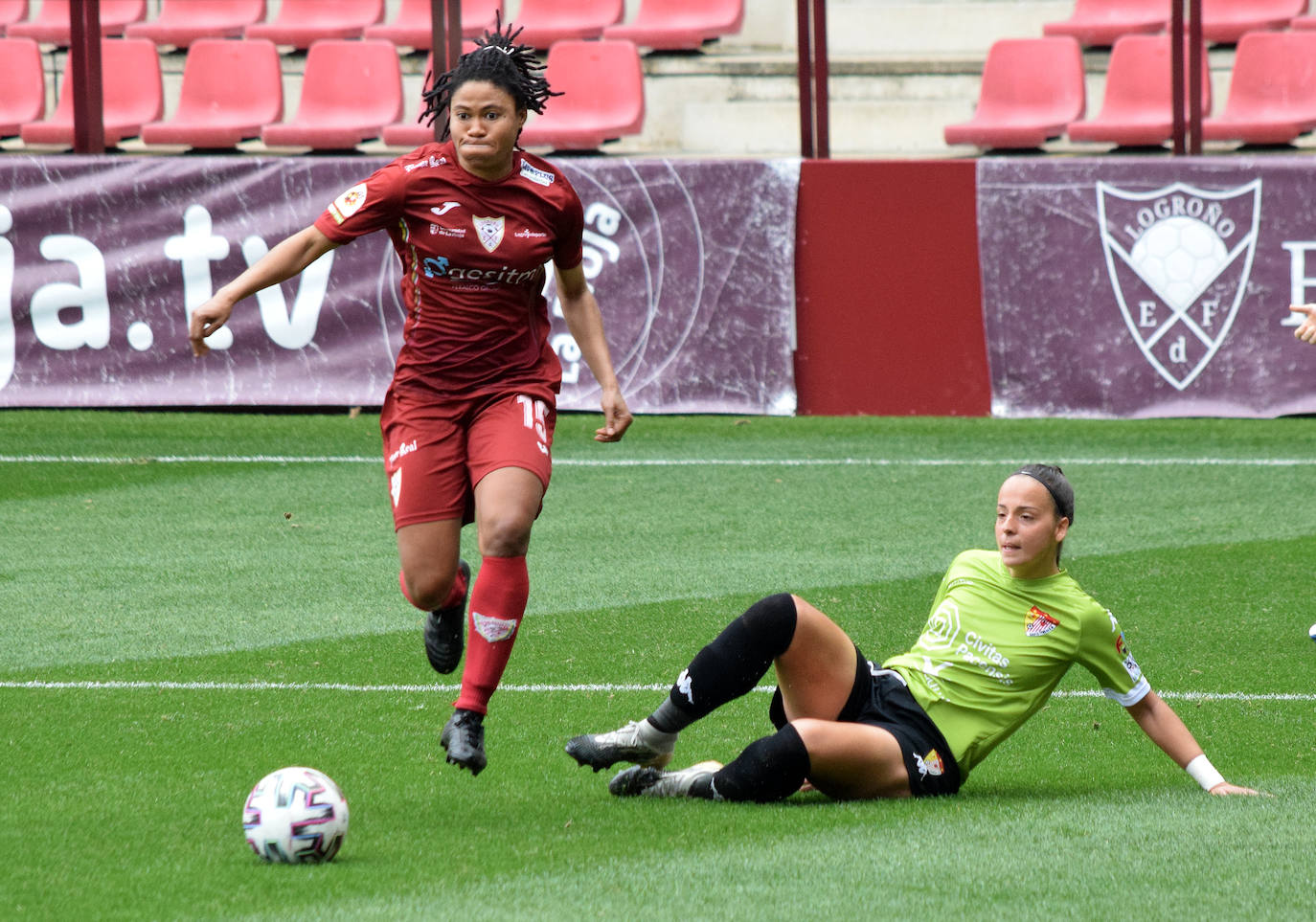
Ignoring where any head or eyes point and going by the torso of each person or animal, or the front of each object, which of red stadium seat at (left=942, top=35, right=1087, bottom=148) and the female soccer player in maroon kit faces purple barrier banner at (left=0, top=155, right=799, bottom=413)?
the red stadium seat

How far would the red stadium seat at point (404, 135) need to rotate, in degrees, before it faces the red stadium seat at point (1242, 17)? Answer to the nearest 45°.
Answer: approximately 135° to its left

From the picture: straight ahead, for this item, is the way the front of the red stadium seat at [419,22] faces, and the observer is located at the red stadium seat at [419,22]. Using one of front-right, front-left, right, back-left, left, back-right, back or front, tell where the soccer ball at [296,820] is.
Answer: front-left

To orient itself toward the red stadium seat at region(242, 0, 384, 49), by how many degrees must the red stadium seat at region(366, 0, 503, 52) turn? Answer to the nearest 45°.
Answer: approximately 90° to its right

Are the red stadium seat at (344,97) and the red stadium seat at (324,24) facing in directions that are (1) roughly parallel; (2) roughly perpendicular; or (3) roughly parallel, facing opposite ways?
roughly parallel

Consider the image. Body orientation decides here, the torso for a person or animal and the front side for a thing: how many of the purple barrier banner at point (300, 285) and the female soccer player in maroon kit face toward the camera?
2

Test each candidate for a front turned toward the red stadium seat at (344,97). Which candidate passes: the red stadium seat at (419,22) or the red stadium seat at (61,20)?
the red stadium seat at (419,22)

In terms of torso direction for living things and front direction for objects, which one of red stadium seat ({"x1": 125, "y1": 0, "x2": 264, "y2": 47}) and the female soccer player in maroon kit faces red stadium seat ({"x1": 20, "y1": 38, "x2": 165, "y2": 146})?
red stadium seat ({"x1": 125, "y1": 0, "x2": 264, "y2": 47})

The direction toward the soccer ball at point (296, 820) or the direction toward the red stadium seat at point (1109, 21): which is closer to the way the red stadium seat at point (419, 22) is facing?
the soccer ball

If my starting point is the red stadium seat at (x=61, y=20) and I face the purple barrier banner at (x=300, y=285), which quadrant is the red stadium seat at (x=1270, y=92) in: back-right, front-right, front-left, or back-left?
front-left

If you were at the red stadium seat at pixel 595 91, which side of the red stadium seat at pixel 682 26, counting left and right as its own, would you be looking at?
front

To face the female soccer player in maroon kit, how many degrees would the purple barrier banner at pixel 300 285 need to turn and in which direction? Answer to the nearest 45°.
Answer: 0° — it already faces them

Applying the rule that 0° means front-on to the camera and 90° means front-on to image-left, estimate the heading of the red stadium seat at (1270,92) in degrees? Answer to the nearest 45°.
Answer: approximately 45°

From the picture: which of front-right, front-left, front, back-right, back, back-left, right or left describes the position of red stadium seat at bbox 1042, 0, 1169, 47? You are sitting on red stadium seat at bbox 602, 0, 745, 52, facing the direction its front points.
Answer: back-left

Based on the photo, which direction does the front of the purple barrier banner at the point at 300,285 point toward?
toward the camera

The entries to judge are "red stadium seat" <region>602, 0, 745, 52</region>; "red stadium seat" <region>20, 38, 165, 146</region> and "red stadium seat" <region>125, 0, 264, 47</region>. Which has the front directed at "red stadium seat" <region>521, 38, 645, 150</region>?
"red stadium seat" <region>602, 0, 745, 52</region>

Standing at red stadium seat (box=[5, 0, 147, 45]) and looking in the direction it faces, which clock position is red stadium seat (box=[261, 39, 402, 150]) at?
red stadium seat (box=[261, 39, 402, 150]) is roughly at 9 o'clock from red stadium seat (box=[5, 0, 147, 45]).

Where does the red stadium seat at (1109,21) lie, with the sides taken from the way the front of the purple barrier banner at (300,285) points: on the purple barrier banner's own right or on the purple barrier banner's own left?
on the purple barrier banner's own left

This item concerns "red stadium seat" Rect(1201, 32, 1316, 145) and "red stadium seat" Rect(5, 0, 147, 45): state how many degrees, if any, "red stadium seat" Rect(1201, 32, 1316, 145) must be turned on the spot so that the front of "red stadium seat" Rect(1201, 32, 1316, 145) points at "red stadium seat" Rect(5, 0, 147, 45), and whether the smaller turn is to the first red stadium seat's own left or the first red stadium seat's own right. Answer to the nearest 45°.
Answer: approximately 45° to the first red stadium seat's own right
